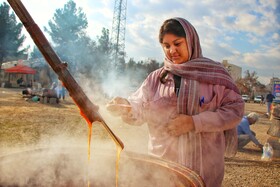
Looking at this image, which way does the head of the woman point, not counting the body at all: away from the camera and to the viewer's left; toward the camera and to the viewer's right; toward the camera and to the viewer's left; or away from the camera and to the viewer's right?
toward the camera and to the viewer's left

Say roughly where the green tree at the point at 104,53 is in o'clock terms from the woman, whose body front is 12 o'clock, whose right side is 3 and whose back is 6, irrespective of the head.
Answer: The green tree is roughly at 4 o'clock from the woman.

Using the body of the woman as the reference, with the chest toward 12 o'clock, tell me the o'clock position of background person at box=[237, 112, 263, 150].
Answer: The background person is roughly at 5 o'clock from the woman.

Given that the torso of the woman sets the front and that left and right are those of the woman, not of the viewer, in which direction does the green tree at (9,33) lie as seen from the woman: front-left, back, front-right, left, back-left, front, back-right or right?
right

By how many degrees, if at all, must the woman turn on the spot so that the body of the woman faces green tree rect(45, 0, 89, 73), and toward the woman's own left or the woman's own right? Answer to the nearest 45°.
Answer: approximately 90° to the woman's own right
